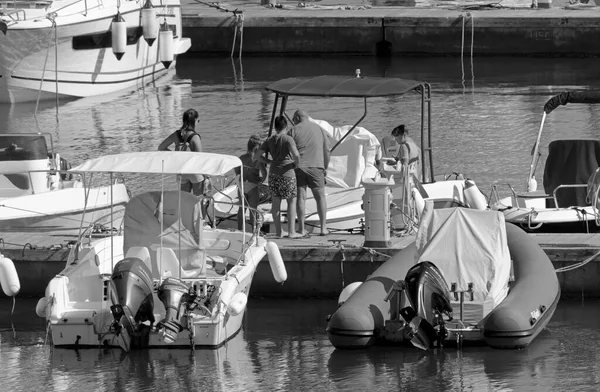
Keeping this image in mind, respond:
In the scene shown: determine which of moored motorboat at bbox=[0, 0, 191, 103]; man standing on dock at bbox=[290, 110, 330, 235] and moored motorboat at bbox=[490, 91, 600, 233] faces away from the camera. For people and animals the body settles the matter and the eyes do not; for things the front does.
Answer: the man standing on dock

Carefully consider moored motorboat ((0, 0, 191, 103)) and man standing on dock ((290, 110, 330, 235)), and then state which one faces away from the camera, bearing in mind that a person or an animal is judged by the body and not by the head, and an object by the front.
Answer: the man standing on dock

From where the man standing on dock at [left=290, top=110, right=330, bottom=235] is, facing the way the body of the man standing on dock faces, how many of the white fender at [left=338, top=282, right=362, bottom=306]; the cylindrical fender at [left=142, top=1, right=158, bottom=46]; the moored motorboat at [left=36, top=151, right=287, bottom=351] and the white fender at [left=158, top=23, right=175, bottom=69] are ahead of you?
2

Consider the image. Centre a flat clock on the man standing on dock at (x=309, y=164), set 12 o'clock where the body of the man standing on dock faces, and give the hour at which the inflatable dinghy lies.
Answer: The inflatable dinghy is roughly at 5 o'clock from the man standing on dock.

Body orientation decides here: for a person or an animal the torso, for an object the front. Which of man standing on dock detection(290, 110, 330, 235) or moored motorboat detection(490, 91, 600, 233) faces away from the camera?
the man standing on dock

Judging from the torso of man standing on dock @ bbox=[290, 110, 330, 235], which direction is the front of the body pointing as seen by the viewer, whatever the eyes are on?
away from the camera

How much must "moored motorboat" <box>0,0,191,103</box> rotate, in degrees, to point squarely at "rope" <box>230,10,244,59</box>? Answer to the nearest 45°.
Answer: approximately 180°
